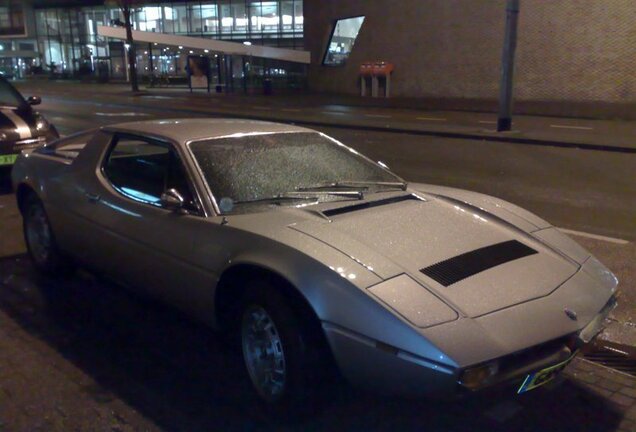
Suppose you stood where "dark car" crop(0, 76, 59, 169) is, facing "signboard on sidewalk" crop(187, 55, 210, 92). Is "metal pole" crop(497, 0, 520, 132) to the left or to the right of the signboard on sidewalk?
right

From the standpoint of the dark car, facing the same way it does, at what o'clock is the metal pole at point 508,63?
The metal pole is roughly at 10 o'clock from the dark car.

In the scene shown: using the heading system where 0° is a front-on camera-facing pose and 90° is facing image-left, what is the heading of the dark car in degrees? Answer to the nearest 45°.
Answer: approximately 315°

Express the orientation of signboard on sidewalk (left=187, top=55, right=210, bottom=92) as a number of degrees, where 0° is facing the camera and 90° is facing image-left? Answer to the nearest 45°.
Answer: approximately 0°

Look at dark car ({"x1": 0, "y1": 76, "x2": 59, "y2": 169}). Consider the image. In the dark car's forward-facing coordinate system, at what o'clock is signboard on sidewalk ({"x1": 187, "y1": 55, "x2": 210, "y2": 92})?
The signboard on sidewalk is roughly at 8 o'clock from the dark car.

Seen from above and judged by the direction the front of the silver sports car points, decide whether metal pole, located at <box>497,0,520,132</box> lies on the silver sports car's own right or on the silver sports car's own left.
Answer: on the silver sports car's own left

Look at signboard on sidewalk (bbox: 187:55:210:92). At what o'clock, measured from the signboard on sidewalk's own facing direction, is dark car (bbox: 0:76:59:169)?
The dark car is roughly at 12 o'clock from the signboard on sidewalk.

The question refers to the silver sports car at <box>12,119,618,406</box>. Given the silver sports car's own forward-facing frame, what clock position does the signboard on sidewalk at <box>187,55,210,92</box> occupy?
The signboard on sidewalk is roughly at 7 o'clock from the silver sports car.

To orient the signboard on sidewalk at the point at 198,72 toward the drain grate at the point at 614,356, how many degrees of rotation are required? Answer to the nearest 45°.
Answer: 0° — it already faces it

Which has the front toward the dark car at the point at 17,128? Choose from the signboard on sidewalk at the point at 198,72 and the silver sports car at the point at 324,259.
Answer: the signboard on sidewalk
